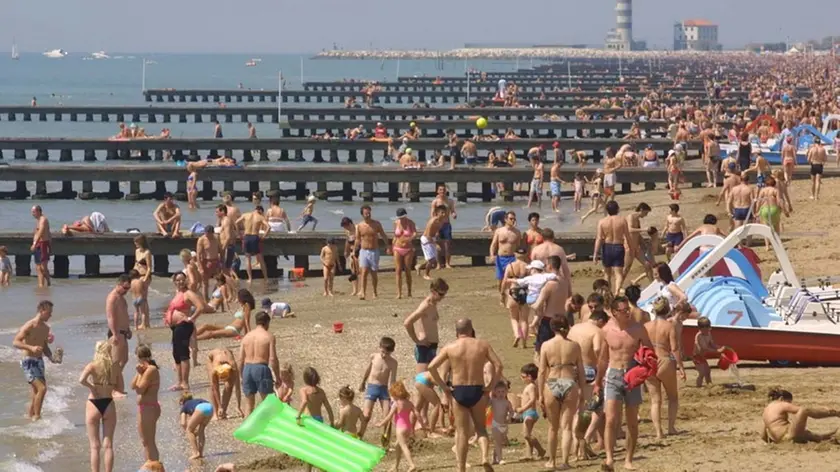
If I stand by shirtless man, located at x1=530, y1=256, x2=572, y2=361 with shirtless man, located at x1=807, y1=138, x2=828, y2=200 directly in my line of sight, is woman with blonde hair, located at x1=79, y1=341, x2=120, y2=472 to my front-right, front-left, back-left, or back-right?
back-left

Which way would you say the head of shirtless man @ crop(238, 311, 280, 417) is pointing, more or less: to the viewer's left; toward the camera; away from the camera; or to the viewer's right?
away from the camera

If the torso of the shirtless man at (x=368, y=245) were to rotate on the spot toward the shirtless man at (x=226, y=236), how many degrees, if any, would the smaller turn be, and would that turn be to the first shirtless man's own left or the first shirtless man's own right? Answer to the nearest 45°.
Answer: approximately 135° to the first shirtless man's own right

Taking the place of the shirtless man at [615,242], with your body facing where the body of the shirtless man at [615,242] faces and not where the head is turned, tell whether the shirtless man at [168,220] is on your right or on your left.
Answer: on your left

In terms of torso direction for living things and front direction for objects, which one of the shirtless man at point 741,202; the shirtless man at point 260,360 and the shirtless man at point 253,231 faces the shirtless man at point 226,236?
the shirtless man at point 260,360

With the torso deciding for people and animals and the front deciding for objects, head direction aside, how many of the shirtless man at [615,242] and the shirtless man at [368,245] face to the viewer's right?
0

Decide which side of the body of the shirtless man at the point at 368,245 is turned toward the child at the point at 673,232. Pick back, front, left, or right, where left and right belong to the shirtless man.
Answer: left

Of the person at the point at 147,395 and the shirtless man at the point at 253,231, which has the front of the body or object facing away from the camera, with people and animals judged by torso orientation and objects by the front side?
the shirtless man
